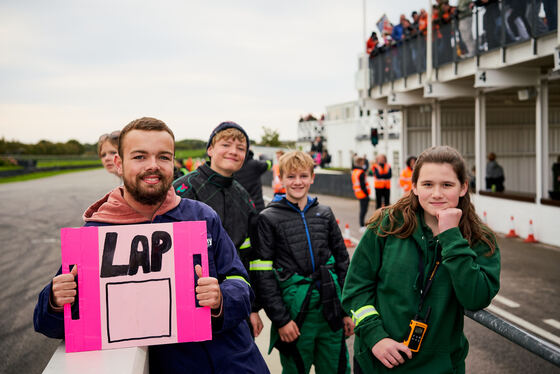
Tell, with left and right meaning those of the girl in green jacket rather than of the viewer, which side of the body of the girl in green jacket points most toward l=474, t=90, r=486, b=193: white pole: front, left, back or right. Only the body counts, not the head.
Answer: back

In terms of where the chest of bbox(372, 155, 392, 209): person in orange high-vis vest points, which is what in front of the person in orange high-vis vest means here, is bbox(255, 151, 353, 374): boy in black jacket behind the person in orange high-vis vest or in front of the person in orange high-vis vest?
in front

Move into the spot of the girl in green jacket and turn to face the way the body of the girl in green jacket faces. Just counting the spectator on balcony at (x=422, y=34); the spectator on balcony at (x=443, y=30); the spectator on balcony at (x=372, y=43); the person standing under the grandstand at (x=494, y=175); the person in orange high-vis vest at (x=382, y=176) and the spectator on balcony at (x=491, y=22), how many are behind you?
6

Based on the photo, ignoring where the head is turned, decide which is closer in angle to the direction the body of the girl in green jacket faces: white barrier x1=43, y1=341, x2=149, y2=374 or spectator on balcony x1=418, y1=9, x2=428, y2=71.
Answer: the white barrier

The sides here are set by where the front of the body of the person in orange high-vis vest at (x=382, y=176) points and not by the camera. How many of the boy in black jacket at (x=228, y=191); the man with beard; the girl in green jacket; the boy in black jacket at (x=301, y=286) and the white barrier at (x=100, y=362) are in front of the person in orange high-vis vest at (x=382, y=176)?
5

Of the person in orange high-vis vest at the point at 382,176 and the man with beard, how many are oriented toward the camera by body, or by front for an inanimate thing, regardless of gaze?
2

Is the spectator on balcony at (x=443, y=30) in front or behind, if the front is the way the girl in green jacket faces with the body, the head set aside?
behind

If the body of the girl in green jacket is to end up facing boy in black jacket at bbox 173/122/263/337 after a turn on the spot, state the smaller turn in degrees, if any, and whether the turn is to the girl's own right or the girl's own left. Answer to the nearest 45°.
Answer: approximately 135° to the girl's own right

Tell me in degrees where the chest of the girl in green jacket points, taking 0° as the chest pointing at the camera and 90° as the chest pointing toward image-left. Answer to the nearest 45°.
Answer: approximately 0°

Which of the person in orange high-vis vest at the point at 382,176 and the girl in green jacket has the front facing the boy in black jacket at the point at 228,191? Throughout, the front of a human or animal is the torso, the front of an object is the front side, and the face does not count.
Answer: the person in orange high-vis vest

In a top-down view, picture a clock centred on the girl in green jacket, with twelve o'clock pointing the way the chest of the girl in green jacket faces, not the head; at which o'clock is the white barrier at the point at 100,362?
The white barrier is roughly at 2 o'clock from the girl in green jacket.
